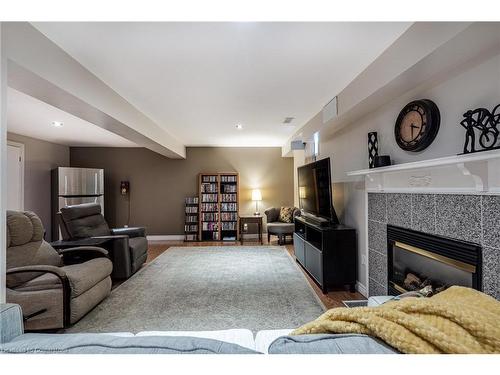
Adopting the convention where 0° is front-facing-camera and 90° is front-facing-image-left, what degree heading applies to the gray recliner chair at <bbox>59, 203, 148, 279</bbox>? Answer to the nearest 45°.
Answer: approximately 315°

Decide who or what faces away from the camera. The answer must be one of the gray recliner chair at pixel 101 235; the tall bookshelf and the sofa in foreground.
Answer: the sofa in foreground

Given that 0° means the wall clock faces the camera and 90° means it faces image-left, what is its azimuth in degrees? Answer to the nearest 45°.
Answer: approximately 45°

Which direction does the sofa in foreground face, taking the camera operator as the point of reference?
facing away from the viewer

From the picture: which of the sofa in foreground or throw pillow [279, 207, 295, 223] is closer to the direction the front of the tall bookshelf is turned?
the sofa in foreground

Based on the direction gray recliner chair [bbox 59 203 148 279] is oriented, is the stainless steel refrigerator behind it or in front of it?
behind

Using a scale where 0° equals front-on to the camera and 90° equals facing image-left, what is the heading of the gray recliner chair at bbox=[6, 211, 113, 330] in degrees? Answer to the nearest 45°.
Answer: approximately 315°

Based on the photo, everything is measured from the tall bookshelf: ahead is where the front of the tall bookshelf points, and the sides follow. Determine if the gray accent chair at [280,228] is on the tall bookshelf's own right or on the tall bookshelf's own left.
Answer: on the tall bookshelf's own left
